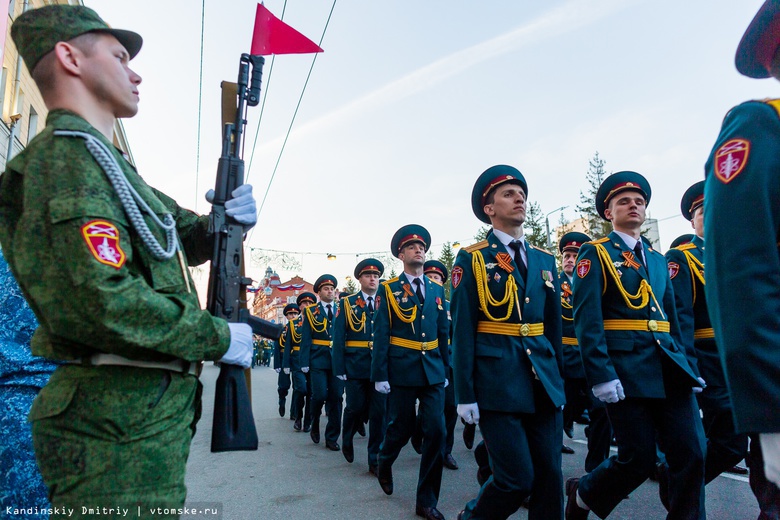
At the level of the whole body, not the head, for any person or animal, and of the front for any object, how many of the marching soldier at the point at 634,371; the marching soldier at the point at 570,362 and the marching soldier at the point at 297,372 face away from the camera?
0

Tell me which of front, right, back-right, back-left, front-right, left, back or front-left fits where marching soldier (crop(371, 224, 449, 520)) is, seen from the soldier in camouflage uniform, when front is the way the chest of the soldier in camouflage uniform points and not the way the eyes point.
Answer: front-left

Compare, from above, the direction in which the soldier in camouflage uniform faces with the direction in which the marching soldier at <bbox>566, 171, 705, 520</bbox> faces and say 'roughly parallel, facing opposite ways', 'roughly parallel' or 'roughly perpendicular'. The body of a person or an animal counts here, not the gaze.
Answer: roughly perpendicular

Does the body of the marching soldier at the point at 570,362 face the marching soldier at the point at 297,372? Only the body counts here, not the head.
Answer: no

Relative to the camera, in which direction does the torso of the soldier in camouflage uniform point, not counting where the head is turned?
to the viewer's right

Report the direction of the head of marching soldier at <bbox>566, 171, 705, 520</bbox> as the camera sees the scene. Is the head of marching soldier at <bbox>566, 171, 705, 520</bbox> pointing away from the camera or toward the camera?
toward the camera

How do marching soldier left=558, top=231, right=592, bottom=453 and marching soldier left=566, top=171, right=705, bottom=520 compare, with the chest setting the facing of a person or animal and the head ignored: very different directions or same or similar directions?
same or similar directions

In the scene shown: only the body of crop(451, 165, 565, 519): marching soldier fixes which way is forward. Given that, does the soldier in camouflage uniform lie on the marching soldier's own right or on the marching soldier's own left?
on the marching soldier's own right

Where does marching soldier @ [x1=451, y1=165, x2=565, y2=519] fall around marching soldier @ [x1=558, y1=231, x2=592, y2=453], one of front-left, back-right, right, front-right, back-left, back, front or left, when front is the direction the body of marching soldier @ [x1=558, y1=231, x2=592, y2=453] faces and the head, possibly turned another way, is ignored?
front-right

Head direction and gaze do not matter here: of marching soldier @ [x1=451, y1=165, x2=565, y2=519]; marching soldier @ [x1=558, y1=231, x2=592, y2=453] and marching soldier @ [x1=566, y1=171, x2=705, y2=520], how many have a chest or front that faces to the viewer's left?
0

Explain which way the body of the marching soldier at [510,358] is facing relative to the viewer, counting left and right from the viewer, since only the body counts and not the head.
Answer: facing the viewer and to the right of the viewer

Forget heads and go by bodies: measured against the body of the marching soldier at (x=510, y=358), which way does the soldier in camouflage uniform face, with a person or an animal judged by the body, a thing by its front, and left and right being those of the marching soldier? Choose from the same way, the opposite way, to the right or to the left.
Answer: to the left

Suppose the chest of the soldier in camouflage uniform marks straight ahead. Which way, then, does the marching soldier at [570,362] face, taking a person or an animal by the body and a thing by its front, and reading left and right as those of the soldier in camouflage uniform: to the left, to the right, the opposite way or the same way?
to the right

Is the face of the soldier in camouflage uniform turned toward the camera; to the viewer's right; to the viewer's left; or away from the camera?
to the viewer's right
